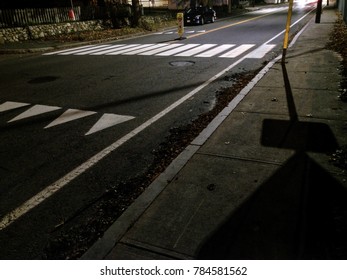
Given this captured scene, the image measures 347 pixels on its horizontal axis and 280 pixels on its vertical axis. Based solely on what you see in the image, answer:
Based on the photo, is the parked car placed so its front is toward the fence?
yes

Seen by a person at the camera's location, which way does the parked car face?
facing the viewer and to the left of the viewer

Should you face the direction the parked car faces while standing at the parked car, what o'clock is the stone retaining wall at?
The stone retaining wall is roughly at 12 o'clock from the parked car.
